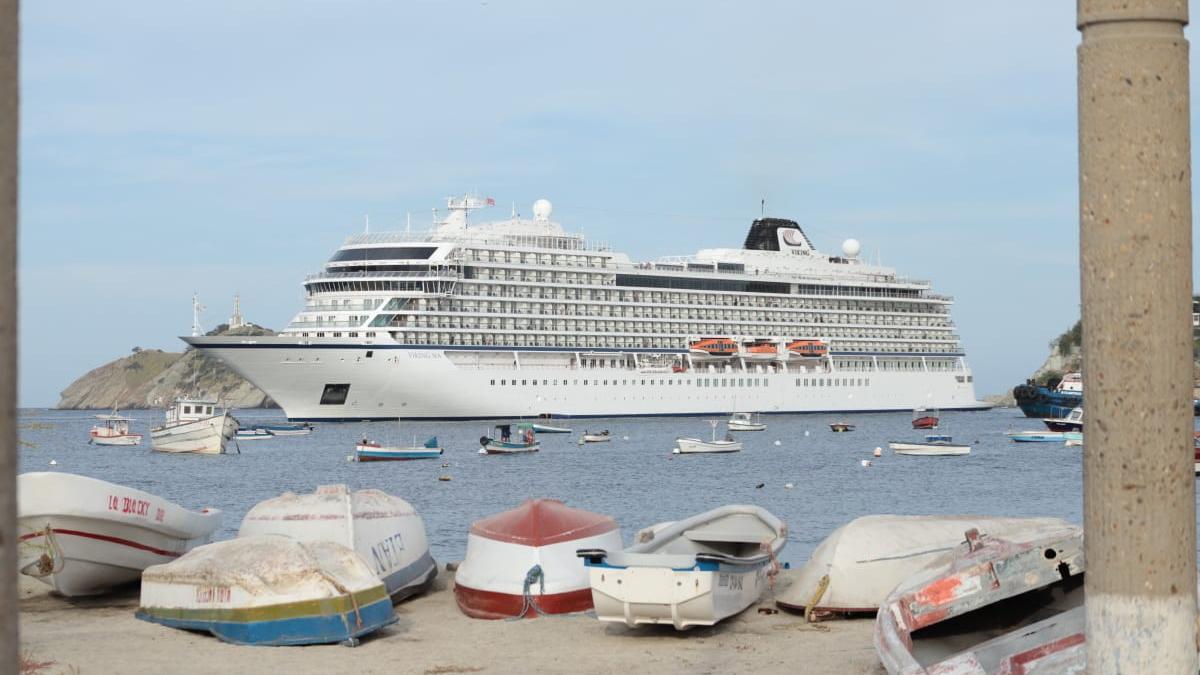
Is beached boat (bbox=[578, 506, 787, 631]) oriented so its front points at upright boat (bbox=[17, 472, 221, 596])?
no

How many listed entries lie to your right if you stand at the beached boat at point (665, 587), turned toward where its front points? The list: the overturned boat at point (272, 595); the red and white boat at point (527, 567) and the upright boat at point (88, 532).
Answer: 0

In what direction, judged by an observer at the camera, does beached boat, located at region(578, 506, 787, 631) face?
facing away from the viewer and to the right of the viewer

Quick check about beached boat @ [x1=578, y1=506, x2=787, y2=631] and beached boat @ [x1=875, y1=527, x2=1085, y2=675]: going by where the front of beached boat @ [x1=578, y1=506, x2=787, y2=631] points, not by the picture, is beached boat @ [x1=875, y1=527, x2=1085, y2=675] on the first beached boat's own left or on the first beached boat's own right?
on the first beached boat's own right

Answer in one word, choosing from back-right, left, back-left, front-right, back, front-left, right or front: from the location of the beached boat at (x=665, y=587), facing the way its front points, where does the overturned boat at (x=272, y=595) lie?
back-left

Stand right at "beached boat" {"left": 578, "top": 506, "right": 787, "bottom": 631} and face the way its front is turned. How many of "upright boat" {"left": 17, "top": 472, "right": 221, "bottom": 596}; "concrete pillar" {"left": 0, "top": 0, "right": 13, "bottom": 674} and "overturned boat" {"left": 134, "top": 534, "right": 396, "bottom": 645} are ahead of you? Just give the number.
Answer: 0

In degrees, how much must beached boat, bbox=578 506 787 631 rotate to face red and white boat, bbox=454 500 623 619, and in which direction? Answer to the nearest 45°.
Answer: approximately 90° to its left
